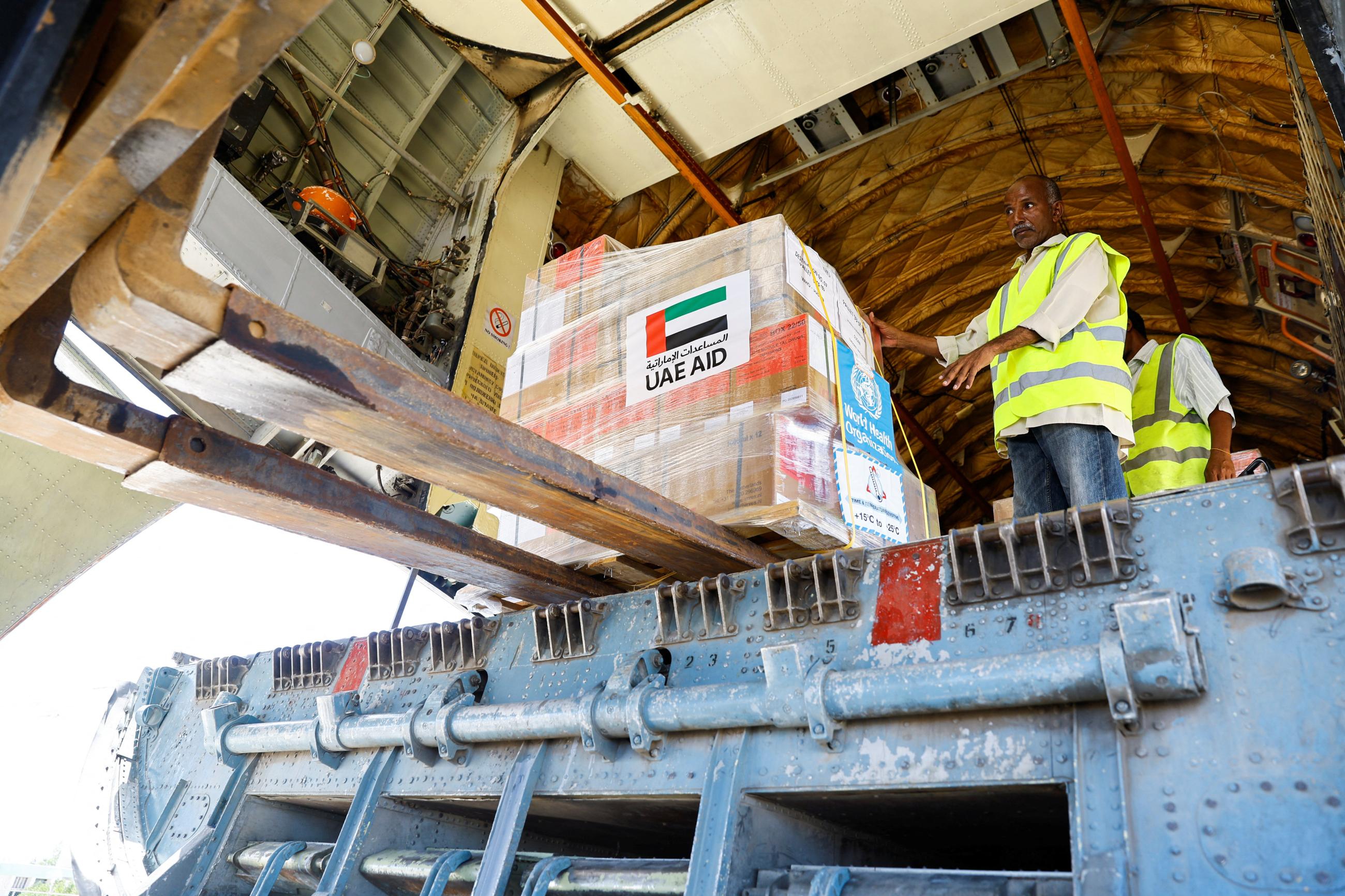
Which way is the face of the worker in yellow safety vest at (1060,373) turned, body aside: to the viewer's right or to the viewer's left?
to the viewer's left

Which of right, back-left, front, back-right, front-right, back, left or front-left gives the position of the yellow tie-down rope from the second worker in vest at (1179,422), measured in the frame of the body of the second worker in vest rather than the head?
front

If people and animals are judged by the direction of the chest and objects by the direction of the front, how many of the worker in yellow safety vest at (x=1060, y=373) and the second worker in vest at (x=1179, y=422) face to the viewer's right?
0

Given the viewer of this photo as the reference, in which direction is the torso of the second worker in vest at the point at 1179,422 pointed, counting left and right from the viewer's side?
facing the viewer and to the left of the viewer

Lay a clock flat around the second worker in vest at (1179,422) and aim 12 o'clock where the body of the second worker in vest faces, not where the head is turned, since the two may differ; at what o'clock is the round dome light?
The round dome light is roughly at 1 o'clock from the second worker in vest.

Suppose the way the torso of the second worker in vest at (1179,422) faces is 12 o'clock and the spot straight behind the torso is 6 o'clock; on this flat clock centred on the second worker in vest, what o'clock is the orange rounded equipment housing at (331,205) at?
The orange rounded equipment housing is roughly at 1 o'clock from the second worker in vest.

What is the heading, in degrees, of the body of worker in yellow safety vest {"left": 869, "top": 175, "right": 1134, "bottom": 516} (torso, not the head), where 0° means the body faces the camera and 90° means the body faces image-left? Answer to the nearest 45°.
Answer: approximately 45°

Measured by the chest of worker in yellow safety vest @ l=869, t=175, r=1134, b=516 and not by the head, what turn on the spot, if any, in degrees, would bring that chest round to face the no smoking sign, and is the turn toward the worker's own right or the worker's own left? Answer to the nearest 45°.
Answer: approximately 90° to the worker's own right

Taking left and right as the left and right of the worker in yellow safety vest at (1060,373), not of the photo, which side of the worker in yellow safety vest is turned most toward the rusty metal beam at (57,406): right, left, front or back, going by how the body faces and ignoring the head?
front
